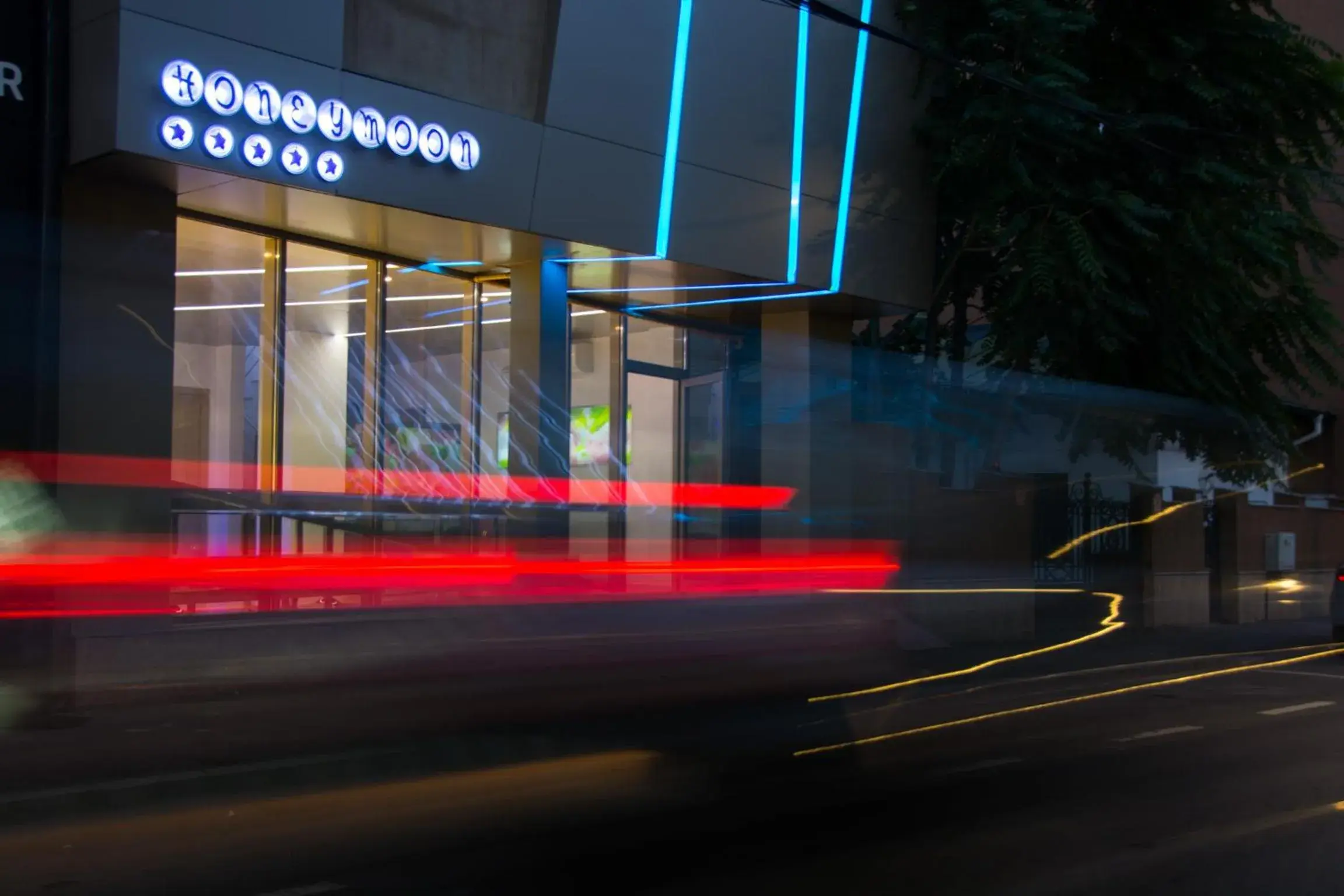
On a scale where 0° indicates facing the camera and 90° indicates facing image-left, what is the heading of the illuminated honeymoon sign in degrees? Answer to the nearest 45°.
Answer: approximately 315°

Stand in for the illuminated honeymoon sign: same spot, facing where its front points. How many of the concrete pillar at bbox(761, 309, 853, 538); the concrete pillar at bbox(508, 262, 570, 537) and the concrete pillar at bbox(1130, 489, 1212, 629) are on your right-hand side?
0

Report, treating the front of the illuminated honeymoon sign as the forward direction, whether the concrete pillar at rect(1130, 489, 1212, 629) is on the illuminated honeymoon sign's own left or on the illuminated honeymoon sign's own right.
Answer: on the illuminated honeymoon sign's own left

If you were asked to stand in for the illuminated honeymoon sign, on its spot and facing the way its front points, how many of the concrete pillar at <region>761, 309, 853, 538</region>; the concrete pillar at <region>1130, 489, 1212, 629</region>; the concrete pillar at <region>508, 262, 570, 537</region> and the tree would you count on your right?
0

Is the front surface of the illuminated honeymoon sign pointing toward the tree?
no

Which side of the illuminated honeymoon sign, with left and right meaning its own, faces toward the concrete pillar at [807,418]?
left

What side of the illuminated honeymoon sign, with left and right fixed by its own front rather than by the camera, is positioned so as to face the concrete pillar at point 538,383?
left
